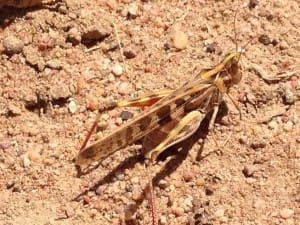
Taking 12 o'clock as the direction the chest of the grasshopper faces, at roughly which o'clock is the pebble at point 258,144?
The pebble is roughly at 2 o'clock from the grasshopper.

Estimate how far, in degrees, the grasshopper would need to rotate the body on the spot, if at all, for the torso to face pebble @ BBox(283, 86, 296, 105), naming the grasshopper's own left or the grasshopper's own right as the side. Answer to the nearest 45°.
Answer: approximately 45° to the grasshopper's own right

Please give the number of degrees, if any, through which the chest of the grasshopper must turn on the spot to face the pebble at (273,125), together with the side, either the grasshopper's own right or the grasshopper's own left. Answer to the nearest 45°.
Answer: approximately 45° to the grasshopper's own right

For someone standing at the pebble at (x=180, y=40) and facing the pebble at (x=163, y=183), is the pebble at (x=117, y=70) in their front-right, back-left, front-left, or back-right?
front-right

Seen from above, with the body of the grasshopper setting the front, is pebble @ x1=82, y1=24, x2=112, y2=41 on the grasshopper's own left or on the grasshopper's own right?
on the grasshopper's own left

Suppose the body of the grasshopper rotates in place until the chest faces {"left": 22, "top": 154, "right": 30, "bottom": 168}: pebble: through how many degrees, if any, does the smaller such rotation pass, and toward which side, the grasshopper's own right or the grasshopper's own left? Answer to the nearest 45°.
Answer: approximately 135° to the grasshopper's own left

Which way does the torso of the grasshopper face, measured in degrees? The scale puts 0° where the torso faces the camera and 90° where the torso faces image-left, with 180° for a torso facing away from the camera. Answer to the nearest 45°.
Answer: approximately 225°

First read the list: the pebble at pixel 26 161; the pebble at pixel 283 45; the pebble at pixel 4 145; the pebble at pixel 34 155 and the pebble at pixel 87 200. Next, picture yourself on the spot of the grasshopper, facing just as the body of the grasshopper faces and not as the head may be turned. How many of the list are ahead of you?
1

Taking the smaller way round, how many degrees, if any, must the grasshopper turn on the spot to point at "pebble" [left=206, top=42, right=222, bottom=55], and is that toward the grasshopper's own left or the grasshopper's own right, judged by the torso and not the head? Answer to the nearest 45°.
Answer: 0° — it already faces it

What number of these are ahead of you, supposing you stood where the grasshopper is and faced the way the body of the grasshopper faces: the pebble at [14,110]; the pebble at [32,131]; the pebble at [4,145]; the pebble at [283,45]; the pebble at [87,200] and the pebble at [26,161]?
1

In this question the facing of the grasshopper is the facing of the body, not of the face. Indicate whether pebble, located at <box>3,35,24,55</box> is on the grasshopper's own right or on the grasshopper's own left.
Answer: on the grasshopper's own left

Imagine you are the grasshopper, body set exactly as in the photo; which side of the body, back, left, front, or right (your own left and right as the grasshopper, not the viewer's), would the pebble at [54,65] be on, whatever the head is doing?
left

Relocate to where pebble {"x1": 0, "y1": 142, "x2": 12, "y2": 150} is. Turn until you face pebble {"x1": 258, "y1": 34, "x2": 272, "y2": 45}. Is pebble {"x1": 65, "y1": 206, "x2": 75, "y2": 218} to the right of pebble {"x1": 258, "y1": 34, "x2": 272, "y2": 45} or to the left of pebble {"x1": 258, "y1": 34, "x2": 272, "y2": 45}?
right
